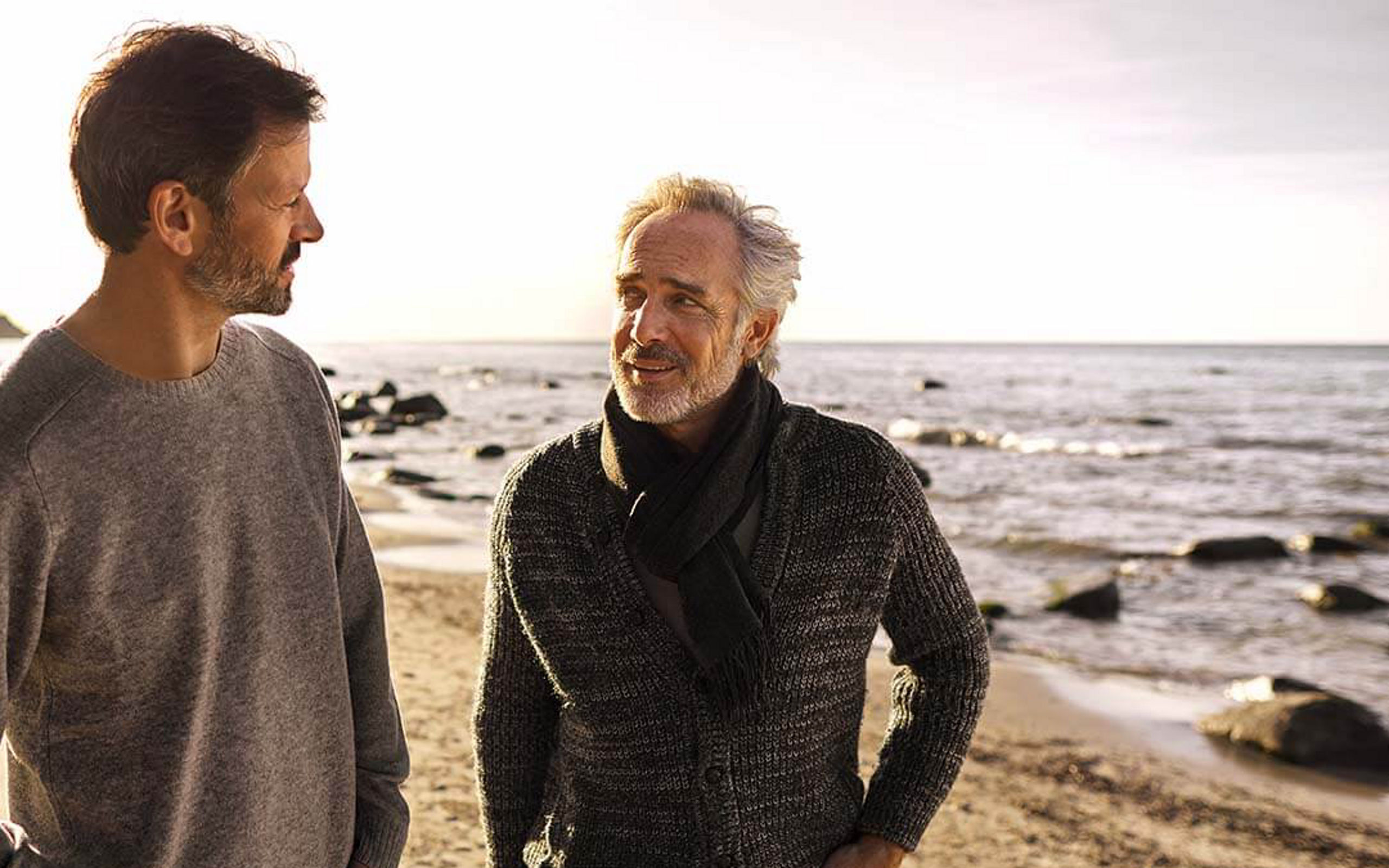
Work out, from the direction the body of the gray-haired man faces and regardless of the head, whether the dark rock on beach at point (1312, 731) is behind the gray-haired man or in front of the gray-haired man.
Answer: behind

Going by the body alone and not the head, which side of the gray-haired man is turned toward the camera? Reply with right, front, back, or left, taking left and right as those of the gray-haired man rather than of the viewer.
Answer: front

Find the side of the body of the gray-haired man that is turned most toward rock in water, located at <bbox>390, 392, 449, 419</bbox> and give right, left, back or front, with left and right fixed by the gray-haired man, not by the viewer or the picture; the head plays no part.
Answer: back

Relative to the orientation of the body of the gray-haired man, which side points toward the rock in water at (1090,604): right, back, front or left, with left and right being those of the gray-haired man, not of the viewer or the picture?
back

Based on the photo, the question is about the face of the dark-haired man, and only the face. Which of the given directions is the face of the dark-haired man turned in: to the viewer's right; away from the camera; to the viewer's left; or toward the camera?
to the viewer's right

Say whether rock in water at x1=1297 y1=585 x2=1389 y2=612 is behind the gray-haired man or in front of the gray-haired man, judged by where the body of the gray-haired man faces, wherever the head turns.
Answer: behind

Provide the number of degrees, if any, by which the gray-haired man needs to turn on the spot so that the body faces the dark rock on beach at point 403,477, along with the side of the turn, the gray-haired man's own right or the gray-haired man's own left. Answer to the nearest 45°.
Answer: approximately 180°

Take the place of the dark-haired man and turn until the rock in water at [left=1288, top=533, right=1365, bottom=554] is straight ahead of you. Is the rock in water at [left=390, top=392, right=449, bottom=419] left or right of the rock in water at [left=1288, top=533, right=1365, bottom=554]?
left

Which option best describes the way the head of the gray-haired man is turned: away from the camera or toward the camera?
toward the camera

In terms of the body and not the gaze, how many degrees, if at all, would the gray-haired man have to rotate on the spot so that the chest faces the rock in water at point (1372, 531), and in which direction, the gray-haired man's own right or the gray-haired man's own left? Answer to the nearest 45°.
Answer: approximately 135° to the gray-haired man's own left

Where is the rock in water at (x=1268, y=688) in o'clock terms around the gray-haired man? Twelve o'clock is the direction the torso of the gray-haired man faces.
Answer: The rock in water is roughly at 7 o'clock from the gray-haired man.
